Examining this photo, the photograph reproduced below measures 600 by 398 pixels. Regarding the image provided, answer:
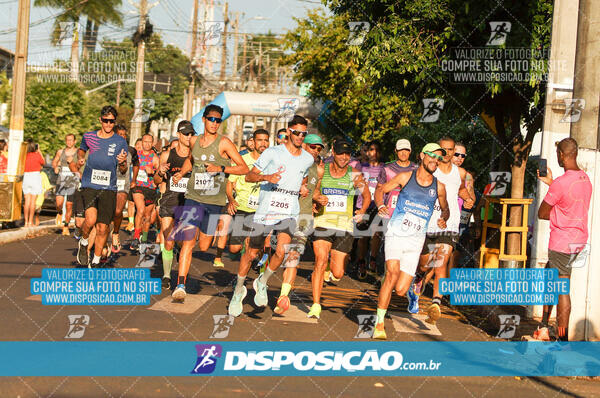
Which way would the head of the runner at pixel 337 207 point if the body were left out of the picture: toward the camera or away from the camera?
toward the camera

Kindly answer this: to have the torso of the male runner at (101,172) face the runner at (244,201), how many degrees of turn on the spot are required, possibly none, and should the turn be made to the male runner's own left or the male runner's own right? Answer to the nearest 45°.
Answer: approximately 90° to the male runner's own left

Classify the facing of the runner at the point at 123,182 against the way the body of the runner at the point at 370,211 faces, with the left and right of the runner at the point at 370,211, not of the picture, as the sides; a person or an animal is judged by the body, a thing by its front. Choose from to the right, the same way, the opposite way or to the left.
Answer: the same way

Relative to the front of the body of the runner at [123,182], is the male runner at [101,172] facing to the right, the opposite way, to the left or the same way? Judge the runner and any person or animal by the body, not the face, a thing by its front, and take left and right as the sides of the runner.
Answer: the same way

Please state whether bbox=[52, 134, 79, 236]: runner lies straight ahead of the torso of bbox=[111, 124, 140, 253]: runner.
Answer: no

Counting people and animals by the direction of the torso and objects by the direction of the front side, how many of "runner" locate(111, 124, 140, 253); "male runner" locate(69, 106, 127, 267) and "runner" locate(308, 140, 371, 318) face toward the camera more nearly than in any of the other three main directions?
3

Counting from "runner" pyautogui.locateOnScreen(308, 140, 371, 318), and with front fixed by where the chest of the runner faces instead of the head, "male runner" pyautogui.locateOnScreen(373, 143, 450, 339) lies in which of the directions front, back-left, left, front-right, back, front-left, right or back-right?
front-left

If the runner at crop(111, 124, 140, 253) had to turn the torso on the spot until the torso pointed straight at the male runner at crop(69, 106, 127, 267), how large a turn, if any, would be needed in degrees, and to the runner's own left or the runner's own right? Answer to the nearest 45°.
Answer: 0° — they already face them

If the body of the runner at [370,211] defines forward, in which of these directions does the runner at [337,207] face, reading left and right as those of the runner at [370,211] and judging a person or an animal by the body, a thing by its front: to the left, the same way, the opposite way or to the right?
the same way

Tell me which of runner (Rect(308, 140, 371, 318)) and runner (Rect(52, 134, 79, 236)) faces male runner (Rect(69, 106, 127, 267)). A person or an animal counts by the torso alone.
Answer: runner (Rect(52, 134, 79, 236))

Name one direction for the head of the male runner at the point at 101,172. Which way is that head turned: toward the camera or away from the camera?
toward the camera

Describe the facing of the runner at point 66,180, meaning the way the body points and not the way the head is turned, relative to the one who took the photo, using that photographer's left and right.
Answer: facing the viewer

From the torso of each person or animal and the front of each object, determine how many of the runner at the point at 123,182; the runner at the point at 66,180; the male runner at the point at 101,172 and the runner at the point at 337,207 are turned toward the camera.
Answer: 4

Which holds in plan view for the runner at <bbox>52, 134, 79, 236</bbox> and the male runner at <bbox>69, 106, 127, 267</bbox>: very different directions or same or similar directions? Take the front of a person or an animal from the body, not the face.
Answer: same or similar directions

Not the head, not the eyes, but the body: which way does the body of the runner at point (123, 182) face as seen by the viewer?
toward the camera

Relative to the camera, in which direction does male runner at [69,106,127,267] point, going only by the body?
toward the camera
